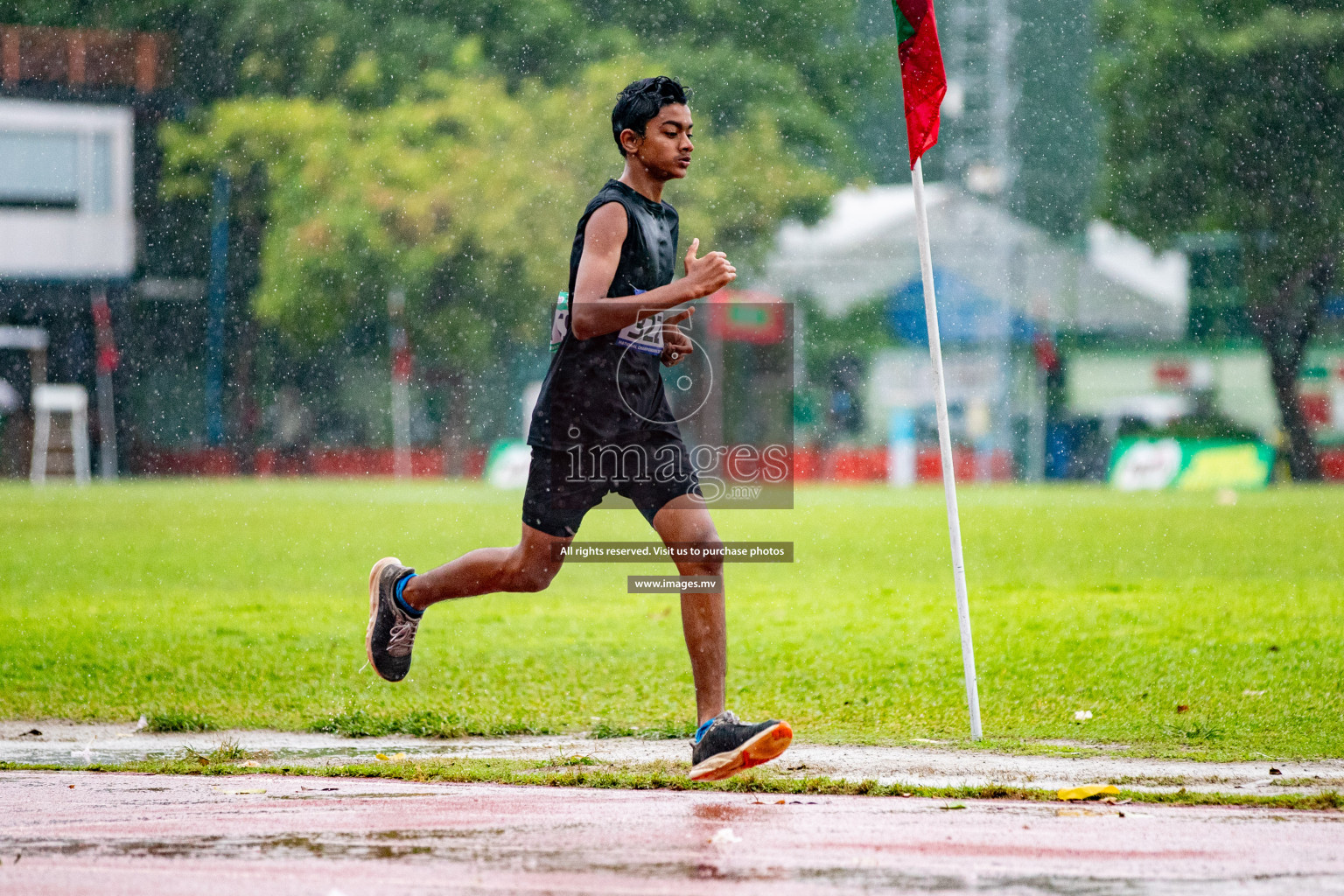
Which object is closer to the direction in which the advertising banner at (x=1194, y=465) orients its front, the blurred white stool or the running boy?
the running boy

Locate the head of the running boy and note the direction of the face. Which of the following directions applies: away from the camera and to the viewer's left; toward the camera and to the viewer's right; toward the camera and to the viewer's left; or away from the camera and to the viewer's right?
toward the camera and to the viewer's right

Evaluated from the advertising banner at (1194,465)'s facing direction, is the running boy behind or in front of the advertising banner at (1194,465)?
in front

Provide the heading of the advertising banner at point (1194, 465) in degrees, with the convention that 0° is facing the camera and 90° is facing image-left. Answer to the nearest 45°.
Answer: approximately 0°

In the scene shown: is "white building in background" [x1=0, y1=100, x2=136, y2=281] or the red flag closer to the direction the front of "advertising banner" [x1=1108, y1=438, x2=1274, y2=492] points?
the red flag

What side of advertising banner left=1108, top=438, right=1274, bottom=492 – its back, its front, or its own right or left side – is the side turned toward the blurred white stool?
right

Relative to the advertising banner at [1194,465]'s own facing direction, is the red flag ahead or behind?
ahead

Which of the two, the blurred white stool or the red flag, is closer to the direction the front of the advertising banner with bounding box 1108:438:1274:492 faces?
the red flag

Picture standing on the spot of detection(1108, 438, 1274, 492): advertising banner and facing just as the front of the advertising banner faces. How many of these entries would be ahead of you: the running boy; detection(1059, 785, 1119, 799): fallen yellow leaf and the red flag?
3

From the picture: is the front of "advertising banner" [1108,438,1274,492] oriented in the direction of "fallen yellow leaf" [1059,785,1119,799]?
yes

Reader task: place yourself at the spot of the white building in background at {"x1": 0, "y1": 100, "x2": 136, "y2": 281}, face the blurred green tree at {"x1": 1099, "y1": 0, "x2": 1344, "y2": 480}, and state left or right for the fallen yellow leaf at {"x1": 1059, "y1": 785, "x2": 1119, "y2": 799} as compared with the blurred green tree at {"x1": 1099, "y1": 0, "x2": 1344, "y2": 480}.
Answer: right

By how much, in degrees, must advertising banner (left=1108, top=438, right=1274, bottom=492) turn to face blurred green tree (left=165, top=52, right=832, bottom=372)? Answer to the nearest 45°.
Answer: approximately 90° to its right

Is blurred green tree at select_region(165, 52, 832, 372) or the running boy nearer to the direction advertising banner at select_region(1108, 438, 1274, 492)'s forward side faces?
the running boy
